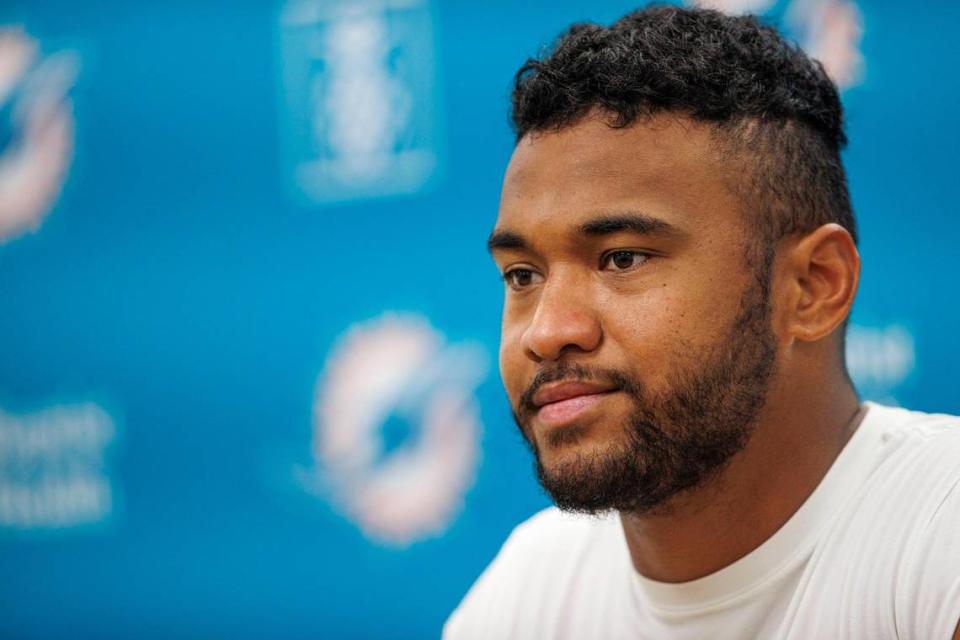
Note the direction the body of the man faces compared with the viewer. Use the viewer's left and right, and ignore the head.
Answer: facing the viewer and to the left of the viewer

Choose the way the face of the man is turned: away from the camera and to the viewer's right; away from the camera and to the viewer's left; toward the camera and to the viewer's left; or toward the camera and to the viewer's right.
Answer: toward the camera and to the viewer's left
